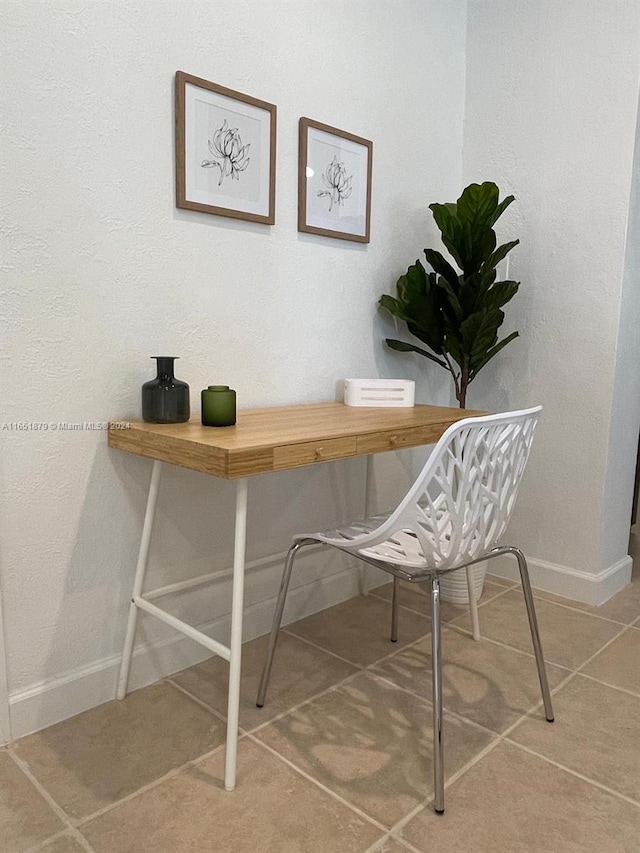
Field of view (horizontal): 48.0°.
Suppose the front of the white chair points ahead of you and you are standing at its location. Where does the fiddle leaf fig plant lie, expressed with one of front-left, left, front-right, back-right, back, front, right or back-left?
front-right

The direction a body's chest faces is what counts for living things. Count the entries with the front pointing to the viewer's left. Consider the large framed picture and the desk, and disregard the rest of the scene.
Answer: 0

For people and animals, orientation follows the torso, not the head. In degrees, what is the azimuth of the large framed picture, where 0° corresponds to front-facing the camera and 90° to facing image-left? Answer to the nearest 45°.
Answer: approximately 315°

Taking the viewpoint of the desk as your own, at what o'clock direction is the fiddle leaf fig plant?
The fiddle leaf fig plant is roughly at 9 o'clock from the desk.

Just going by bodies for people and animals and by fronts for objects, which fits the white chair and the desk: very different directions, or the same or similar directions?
very different directions

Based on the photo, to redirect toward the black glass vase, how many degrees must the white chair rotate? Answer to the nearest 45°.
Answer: approximately 45° to its left

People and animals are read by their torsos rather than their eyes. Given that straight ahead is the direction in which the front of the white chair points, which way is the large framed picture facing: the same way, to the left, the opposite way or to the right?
the opposite way

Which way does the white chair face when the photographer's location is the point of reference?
facing away from the viewer and to the left of the viewer
